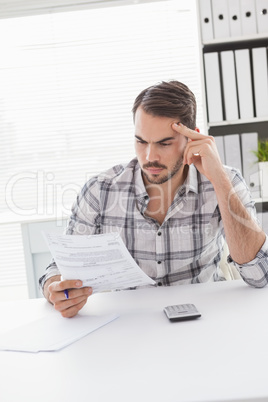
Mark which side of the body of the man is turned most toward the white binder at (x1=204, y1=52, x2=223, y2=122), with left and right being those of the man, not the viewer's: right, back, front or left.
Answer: back

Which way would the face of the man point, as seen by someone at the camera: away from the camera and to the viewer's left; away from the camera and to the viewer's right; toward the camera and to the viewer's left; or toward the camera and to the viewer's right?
toward the camera and to the viewer's left

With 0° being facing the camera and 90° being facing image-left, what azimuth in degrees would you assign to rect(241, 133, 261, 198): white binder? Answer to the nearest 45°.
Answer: approximately 0°
